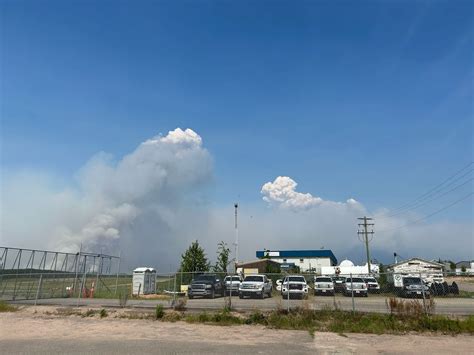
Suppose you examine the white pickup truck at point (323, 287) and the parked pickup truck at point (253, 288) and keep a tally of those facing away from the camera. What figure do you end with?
0

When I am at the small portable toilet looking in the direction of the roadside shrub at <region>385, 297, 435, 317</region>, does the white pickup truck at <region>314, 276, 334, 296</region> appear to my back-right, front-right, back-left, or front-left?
front-left

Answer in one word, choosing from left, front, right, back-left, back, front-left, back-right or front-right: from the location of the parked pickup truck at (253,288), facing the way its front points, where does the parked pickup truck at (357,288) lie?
back-left

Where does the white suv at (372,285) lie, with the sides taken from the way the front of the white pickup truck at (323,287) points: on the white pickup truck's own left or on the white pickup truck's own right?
on the white pickup truck's own left

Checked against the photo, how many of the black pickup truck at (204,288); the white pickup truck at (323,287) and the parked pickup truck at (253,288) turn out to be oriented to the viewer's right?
0

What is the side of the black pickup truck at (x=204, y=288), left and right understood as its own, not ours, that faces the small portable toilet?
right

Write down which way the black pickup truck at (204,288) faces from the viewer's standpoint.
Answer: facing the viewer and to the left of the viewer

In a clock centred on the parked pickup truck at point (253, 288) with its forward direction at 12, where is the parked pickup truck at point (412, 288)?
the parked pickup truck at point (412, 288) is roughly at 8 o'clock from the parked pickup truck at point (253, 288).

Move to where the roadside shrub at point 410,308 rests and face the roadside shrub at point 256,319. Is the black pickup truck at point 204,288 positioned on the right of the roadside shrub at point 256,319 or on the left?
right

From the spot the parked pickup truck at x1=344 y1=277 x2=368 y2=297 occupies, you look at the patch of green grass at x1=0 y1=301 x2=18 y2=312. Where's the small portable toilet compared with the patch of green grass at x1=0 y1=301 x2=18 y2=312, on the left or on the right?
right

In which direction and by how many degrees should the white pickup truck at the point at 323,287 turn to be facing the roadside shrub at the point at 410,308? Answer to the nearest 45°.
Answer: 0° — it already faces it

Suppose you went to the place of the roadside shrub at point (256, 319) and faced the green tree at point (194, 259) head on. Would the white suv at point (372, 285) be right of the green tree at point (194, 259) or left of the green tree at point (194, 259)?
right

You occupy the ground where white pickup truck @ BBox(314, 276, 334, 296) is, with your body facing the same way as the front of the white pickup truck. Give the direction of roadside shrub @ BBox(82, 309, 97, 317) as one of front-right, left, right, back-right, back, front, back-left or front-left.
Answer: front-right

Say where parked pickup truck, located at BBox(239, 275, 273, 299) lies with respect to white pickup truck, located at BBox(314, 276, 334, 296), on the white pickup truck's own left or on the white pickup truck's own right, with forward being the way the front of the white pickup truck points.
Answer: on the white pickup truck's own right

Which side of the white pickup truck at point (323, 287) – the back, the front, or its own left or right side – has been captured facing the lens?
front

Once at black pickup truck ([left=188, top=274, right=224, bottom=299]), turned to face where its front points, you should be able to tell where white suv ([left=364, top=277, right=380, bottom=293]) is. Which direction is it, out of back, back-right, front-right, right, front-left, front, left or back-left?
back-left

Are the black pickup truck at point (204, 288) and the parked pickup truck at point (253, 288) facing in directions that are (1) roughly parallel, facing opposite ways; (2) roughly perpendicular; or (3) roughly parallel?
roughly parallel
